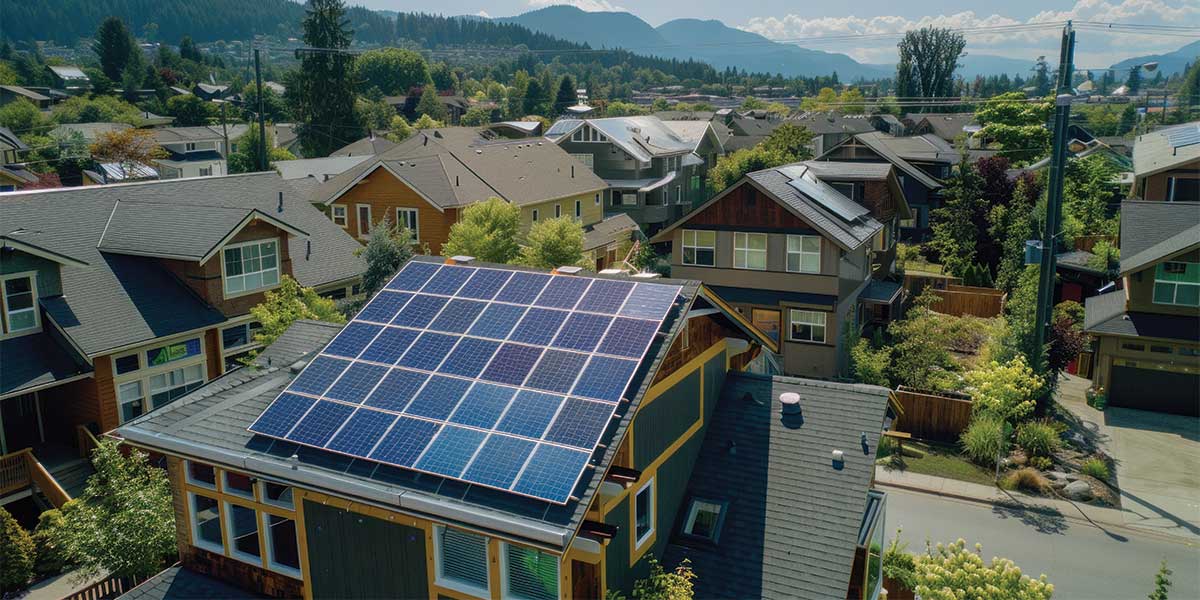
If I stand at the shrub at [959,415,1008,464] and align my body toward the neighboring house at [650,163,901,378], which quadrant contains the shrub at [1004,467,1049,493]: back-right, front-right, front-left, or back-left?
back-left

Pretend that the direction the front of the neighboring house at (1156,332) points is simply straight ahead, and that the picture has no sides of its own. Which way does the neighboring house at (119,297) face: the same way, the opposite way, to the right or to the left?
to the left

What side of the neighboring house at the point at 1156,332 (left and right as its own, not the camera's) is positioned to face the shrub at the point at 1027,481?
front

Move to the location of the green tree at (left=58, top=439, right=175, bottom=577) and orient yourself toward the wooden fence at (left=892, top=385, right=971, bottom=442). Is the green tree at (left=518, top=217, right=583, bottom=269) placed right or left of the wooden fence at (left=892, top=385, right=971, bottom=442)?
left

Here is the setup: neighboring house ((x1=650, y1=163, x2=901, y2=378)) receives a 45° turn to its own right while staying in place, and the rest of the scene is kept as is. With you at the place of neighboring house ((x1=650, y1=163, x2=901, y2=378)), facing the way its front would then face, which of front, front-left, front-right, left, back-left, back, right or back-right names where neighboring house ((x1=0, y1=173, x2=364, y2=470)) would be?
front

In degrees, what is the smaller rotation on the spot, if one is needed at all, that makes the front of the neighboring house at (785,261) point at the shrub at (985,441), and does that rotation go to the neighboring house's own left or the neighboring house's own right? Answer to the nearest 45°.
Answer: approximately 45° to the neighboring house's own left

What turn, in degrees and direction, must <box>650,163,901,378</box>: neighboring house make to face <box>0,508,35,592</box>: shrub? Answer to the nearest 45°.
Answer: approximately 45° to its right

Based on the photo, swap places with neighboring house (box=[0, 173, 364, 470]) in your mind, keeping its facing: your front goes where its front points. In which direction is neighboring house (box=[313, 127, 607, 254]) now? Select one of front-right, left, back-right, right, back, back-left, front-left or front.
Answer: left

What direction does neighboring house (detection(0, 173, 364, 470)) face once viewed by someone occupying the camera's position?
facing the viewer and to the right of the viewer

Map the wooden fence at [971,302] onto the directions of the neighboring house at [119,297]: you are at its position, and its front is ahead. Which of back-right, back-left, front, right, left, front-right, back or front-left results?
front-left

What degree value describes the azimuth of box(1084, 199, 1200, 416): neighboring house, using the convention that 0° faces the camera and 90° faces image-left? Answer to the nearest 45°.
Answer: approximately 0°

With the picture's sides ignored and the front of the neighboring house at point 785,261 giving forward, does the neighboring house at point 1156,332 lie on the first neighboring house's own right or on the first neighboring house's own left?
on the first neighboring house's own left

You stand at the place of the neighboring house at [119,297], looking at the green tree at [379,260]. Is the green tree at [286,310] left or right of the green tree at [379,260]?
right

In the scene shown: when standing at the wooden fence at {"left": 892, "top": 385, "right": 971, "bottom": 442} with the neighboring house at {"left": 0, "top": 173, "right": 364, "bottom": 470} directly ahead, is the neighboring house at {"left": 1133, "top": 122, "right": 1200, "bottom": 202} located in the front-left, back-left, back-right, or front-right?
back-right

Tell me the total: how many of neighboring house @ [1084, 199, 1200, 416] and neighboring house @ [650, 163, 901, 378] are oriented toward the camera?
2
